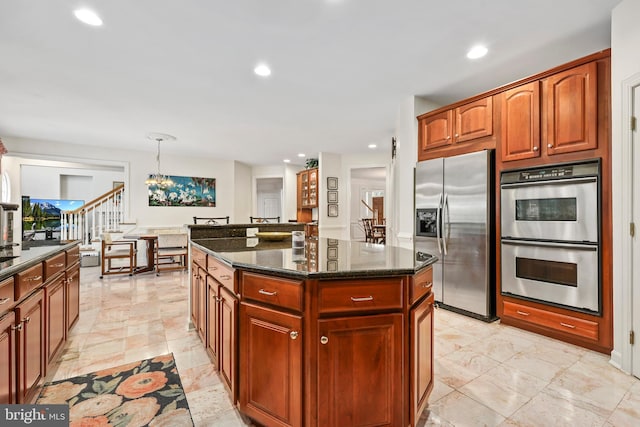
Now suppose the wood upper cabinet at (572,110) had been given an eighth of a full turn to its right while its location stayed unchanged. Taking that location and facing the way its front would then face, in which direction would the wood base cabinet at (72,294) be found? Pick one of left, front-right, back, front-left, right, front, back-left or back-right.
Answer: front-left

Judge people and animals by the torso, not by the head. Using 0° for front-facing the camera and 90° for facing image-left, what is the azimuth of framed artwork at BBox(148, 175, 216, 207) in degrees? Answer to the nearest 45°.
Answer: approximately 0°

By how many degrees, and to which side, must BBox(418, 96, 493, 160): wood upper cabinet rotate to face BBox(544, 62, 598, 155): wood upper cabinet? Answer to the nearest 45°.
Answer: approximately 90° to its left

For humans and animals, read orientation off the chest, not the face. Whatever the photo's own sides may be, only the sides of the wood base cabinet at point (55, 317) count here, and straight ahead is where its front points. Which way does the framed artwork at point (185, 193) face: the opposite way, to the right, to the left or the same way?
to the right

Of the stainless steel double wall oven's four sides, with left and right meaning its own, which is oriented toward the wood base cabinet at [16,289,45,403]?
front

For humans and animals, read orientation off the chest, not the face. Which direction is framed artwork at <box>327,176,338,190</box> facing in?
toward the camera

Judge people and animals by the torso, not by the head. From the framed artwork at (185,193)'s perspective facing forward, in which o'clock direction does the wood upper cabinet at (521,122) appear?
The wood upper cabinet is roughly at 11 o'clock from the framed artwork.

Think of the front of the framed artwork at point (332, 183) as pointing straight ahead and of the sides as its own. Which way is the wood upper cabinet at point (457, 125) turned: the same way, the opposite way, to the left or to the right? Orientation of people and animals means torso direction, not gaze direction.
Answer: to the right

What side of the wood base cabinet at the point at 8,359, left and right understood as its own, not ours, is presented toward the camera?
right

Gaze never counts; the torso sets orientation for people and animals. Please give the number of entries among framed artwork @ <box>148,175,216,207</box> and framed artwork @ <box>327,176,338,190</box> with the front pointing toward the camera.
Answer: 2

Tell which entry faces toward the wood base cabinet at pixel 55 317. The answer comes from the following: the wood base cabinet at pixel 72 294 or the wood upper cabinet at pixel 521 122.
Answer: the wood upper cabinet

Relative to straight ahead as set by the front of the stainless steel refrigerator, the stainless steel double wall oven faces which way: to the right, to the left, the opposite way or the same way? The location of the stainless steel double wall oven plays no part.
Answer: the same way

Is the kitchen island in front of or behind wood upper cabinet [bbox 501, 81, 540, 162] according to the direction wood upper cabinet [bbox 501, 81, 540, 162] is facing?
in front

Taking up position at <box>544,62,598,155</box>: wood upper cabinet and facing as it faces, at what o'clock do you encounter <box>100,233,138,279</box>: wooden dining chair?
The wooden dining chair is roughly at 1 o'clock from the wood upper cabinet.

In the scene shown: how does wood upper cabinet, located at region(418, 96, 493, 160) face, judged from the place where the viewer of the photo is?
facing the viewer and to the left of the viewer

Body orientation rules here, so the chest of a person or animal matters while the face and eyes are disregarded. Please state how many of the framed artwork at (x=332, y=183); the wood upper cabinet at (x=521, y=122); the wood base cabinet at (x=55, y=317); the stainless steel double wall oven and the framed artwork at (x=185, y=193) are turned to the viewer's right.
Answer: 1
